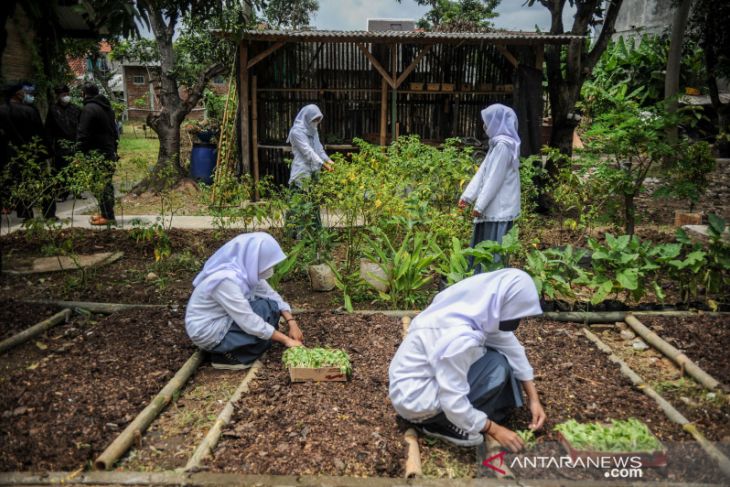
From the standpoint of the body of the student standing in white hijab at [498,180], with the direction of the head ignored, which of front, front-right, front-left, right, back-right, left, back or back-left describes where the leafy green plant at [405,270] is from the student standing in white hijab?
front-left

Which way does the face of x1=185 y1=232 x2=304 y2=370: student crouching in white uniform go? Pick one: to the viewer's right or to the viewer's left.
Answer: to the viewer's right

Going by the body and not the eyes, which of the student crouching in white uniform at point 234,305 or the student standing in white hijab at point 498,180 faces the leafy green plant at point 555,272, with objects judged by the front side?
the student crouching in white uniform

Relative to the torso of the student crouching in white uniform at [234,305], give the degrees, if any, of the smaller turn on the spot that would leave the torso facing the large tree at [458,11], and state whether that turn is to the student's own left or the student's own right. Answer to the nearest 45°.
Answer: approximately 45° to the student's own left

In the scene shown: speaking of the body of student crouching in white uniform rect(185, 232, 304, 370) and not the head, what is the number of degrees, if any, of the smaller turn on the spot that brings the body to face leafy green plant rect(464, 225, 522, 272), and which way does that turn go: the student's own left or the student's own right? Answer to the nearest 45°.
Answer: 0° — they already face it

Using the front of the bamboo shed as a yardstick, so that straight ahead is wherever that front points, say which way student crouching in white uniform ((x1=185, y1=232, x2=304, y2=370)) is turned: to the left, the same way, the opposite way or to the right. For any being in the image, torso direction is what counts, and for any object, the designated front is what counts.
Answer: to the left

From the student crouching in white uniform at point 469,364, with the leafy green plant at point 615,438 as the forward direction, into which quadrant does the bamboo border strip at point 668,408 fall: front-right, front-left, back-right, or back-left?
front-left

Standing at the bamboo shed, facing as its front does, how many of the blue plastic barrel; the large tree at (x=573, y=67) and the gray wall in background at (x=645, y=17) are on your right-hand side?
1

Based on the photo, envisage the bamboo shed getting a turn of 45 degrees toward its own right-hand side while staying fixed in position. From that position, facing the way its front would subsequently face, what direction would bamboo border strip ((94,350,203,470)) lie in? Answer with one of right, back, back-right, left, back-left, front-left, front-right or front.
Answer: front-left

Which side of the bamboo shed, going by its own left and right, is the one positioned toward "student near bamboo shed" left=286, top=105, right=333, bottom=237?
front

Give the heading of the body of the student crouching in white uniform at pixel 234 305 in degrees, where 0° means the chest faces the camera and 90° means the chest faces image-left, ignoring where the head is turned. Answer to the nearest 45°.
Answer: approximately 270°

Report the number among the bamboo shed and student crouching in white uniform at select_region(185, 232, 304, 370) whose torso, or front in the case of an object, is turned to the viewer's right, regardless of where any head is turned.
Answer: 1

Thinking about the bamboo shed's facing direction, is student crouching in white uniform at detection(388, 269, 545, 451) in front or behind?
in front

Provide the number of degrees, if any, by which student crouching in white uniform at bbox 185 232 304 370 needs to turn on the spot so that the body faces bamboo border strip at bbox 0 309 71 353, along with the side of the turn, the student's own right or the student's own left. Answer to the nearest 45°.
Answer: approximately 135° to the student's own left

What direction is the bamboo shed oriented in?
toward the camera

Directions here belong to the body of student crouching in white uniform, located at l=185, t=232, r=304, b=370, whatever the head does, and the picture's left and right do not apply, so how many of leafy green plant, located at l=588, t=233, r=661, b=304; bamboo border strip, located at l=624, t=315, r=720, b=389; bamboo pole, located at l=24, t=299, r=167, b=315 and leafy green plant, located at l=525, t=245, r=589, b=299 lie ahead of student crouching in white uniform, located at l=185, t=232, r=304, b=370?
3

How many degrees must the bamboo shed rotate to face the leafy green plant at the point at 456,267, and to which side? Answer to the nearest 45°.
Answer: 0° — it already faces it

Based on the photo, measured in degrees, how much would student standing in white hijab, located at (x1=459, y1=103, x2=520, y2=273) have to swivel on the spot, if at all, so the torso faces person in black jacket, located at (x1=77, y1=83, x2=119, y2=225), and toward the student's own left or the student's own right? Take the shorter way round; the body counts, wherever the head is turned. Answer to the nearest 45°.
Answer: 0° — they already face them

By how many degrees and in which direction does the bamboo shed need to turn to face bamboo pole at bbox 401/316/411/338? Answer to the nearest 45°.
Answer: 0° — it already faces it
